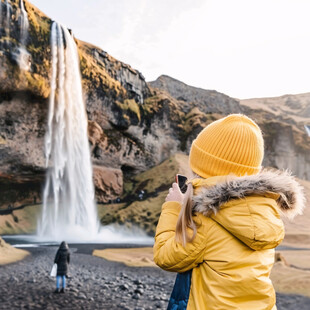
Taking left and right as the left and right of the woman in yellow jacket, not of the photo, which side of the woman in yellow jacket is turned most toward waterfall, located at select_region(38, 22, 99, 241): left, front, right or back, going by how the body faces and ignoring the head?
front

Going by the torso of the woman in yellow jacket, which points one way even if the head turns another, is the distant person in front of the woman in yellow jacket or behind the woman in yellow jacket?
in front

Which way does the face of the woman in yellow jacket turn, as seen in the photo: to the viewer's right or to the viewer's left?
to the viewer's left

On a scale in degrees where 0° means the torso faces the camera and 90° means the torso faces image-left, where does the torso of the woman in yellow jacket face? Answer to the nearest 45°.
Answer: approximately 135°
